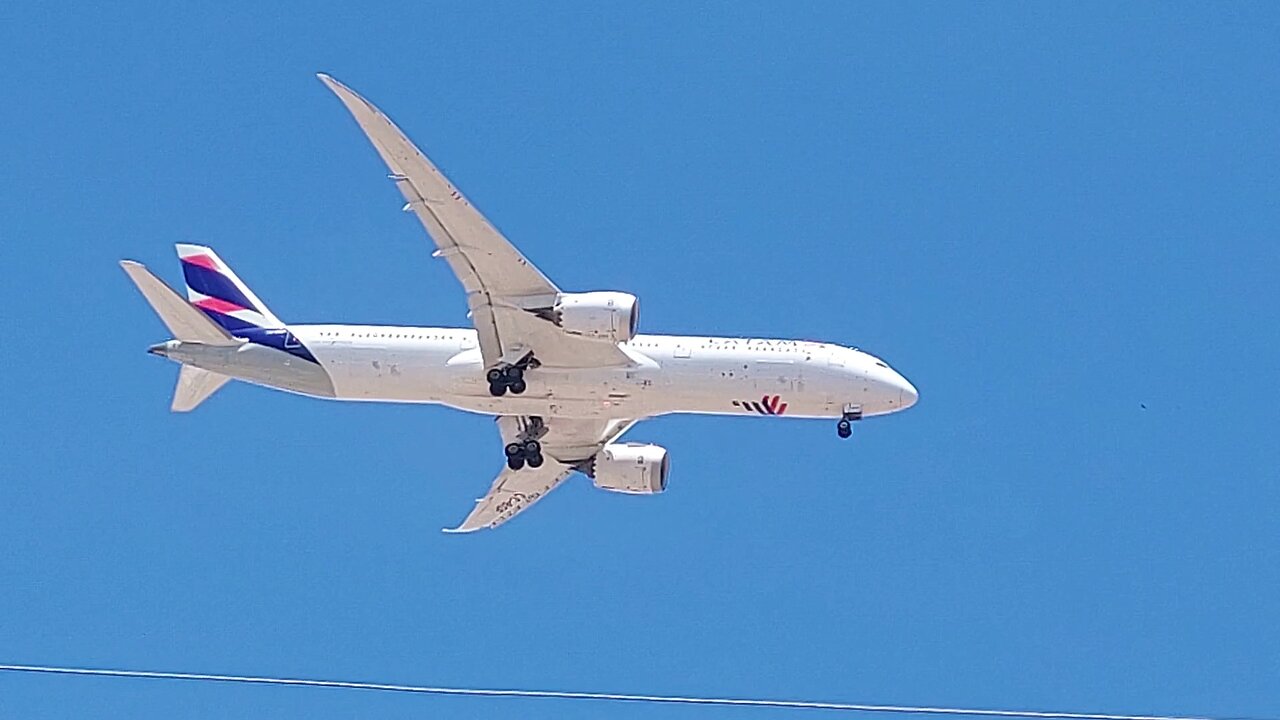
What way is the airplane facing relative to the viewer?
to the viewer's right
